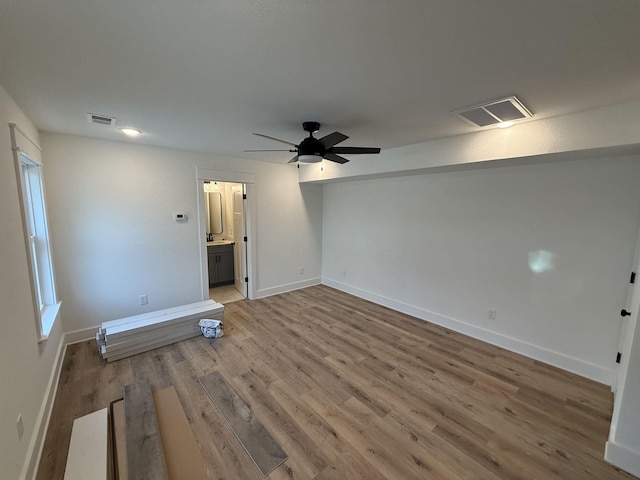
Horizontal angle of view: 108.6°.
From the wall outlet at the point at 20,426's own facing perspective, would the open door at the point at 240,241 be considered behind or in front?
in front

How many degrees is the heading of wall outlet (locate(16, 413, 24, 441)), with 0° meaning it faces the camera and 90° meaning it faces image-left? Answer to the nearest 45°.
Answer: approximately 270°

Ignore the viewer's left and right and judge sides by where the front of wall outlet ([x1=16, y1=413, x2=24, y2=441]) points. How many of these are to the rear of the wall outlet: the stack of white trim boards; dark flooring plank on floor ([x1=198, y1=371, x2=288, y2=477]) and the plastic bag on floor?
0

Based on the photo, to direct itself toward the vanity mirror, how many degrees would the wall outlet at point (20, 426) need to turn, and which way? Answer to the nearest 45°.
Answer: approximately 45° to its left

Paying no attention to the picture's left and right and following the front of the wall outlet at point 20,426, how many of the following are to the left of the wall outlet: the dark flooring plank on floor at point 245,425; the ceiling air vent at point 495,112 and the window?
1

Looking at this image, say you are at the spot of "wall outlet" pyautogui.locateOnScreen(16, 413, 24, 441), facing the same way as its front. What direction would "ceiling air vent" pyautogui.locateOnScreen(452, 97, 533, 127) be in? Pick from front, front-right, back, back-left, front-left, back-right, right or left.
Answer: front-right

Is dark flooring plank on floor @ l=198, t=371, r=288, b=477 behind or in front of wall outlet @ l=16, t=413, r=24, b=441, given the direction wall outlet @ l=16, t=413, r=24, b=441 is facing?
in front

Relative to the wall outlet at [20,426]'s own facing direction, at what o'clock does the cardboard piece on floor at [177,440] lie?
The cardboard piece on floor is roughly at 1 o'clock from the wall outlet.

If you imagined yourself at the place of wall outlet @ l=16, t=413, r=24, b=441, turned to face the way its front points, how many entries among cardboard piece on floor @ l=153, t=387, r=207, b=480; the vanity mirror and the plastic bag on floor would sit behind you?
0

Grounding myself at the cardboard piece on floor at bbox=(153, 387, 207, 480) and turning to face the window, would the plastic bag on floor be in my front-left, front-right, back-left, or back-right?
front-right

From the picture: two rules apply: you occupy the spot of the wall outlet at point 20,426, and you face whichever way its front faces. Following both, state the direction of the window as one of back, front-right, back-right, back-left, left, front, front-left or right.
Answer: left

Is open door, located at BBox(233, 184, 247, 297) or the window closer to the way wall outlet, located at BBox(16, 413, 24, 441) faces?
the open door

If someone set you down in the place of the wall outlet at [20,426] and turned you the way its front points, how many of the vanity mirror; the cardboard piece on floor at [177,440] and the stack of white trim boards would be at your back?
0

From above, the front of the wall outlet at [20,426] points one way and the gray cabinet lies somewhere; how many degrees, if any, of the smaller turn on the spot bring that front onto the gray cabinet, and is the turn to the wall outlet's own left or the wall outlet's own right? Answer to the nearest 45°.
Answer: approximately 45° to the wall outlet's own left
